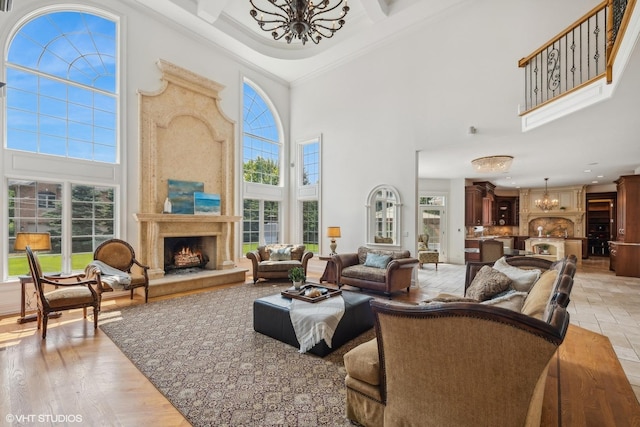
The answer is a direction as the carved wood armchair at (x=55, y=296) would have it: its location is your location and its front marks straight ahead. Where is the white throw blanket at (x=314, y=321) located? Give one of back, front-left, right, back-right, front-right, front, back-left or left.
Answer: front-right

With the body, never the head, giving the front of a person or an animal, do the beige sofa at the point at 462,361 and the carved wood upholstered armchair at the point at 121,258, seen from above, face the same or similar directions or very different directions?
very different directions

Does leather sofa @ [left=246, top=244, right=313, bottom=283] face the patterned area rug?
yes

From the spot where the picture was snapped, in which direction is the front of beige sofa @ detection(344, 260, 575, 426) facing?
facing to the left of the viewer

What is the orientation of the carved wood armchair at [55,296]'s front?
to the viewer's right

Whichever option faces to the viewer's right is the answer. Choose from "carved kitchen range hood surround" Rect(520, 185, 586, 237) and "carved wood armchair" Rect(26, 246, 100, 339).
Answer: the carved wood armchair

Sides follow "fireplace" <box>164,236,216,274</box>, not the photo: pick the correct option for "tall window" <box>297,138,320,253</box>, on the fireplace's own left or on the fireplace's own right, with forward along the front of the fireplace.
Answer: on the fireplace's own left

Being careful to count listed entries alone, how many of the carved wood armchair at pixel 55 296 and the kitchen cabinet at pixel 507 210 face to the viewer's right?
1

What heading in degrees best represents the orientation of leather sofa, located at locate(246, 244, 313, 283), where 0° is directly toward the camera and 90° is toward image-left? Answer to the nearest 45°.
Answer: approximately 0°

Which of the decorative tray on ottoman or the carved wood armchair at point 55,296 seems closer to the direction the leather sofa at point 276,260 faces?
the decorative tray on ottoman

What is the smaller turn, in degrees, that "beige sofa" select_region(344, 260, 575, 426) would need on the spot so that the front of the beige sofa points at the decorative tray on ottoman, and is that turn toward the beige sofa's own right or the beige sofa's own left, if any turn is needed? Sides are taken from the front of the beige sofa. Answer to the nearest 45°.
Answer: approximately 45° to the beige sofa's own right
